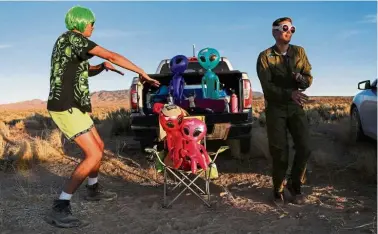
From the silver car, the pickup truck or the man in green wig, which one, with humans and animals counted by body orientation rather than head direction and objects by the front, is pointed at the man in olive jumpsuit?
the man in green wig

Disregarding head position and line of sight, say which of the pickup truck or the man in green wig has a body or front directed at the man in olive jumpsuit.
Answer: the man in green wig

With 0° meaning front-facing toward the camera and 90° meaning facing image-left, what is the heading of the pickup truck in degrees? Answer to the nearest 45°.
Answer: approximately 180°

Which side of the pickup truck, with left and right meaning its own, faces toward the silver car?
right

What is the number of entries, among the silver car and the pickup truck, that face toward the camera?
0

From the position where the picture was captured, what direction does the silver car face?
facing away from the viewer and to the left of the viewer

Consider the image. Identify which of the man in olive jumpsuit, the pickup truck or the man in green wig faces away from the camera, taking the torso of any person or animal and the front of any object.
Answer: the pickup truck

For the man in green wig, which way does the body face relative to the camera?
to the viewer's right
